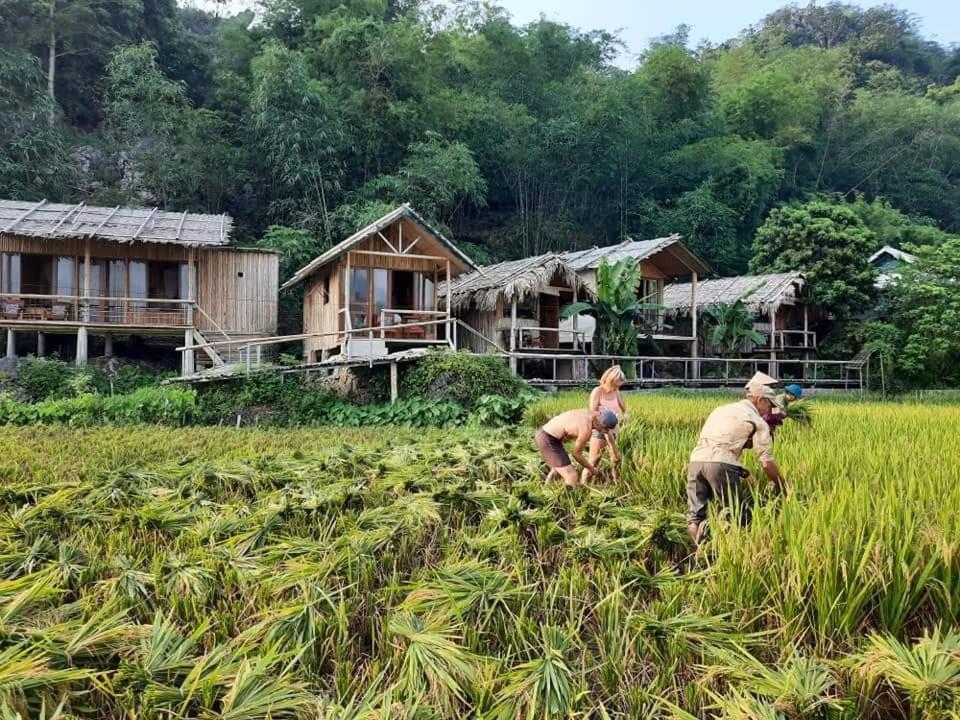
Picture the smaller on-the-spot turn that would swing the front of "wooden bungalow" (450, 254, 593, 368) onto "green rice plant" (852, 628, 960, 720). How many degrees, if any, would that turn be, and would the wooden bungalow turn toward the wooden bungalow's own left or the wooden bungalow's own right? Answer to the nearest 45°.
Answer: approximately 45° to the wooden bungalow's own right

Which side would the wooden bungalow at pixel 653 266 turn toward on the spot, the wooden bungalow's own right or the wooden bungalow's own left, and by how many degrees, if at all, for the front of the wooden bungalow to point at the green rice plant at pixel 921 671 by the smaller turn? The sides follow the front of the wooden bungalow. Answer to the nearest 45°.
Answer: approximately 45° to the wooden bungalow's own right

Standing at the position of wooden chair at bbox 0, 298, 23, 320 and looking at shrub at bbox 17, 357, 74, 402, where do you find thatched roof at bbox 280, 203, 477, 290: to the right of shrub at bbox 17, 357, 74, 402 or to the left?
left

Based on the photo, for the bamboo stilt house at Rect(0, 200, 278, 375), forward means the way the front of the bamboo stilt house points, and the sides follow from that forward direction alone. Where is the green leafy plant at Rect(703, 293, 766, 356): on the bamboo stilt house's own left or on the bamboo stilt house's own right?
on the bamboo stilt house's own left

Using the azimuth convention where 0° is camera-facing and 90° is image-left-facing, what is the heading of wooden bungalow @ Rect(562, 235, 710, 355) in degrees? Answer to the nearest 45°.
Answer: approximately 315°

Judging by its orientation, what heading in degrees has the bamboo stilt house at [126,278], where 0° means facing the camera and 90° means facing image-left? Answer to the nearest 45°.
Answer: approximately 0°

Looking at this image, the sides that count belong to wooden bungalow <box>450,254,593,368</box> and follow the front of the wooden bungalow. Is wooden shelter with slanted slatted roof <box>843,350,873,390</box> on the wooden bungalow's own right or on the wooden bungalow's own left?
on the wooden bungalow's own left

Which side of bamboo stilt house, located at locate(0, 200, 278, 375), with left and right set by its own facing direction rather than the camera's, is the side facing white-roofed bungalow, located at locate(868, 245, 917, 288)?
left

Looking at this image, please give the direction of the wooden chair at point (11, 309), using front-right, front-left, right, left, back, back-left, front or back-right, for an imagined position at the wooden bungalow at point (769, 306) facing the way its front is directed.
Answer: right

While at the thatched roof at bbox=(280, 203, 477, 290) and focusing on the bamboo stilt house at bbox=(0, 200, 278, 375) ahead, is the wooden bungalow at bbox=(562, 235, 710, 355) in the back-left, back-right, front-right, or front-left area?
back-right
